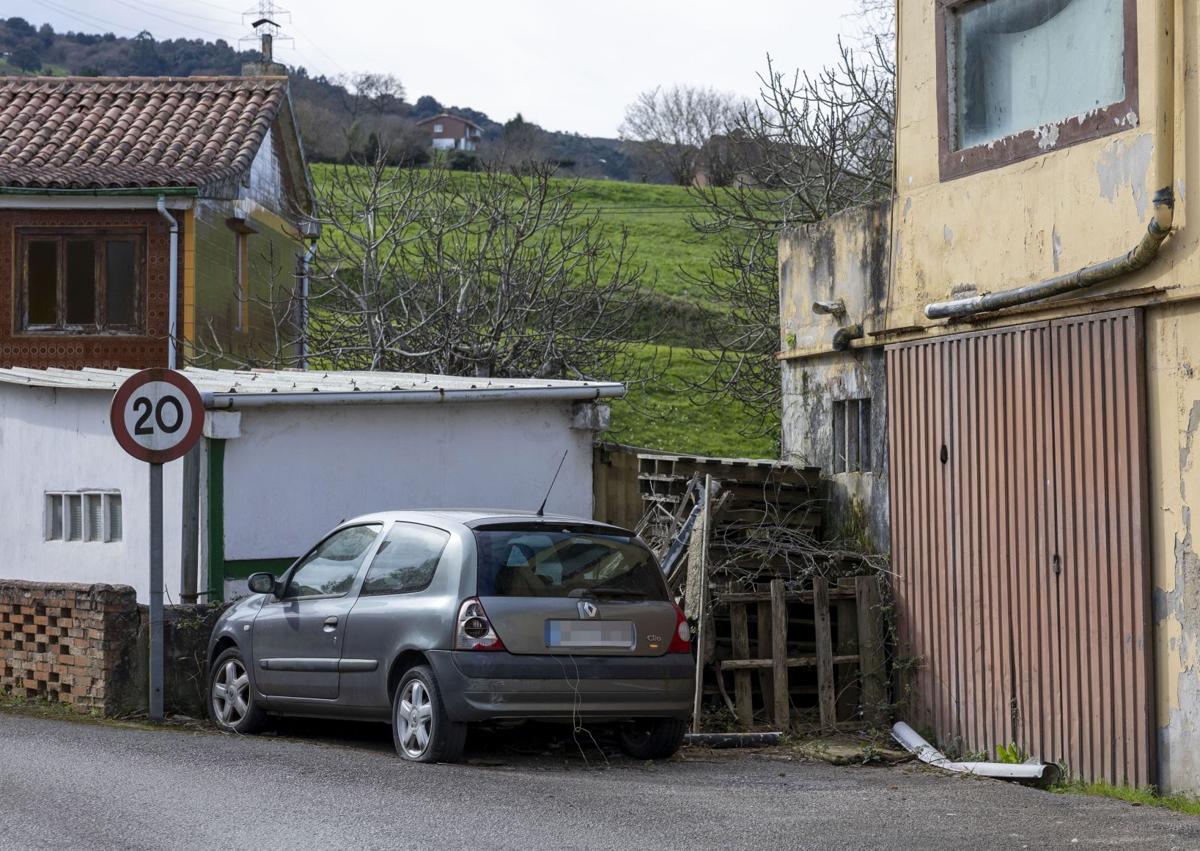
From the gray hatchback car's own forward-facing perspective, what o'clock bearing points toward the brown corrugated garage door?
The brown corrugated garage door is roughly at 4 o'clock from the gray hatchback car.

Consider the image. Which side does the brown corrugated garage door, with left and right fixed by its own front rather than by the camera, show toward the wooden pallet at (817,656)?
right

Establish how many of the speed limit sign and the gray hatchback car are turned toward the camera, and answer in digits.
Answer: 1

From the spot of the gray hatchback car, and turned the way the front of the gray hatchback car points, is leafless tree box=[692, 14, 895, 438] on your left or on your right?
on your right

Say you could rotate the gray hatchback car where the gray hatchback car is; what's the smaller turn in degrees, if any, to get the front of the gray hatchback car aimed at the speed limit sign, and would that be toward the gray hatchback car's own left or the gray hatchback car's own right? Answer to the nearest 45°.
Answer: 0° — it already faces it

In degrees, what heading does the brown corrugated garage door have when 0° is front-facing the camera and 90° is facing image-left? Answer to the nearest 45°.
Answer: approximately 45°

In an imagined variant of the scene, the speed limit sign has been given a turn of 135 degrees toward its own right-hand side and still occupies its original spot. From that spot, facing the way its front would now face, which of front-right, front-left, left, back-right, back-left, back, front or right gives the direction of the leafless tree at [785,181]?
right

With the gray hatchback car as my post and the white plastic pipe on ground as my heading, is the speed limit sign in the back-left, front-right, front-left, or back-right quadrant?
back-left

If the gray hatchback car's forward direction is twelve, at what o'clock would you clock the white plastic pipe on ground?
The white plastic pipe on ground is roughly at 4 o'clock from the gray hatchback car.

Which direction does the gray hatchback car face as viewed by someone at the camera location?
facing away from the viewer and to the left of the viewer

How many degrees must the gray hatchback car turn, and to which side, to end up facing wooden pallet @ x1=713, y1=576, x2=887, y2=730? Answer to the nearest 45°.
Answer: approximately 90° to its right

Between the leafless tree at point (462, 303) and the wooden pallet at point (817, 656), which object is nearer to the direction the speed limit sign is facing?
the wooden pallet

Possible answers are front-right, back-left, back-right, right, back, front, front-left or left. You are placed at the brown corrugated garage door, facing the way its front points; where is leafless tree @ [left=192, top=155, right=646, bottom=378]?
right
